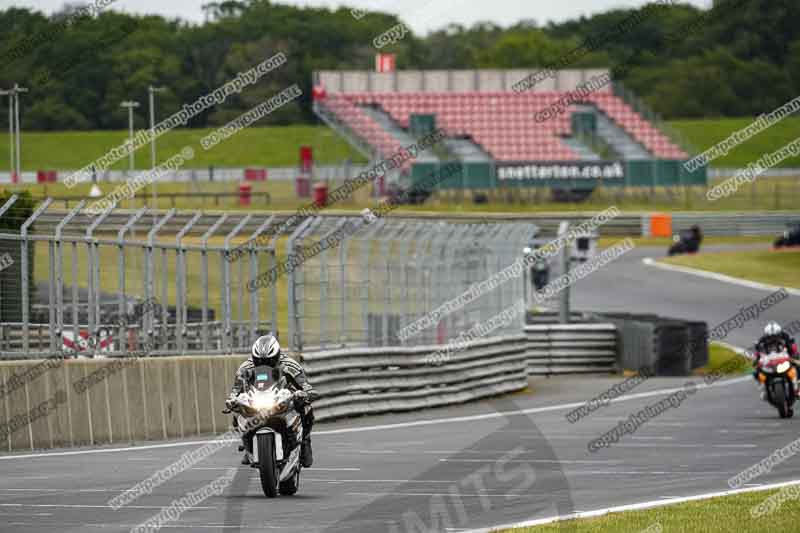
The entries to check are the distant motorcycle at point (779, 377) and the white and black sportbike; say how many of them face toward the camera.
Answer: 2

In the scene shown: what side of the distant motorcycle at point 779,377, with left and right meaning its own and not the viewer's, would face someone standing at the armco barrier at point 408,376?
right

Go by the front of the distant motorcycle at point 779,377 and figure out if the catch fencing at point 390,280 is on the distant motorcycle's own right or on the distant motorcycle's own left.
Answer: on the distant motorcycle's own right

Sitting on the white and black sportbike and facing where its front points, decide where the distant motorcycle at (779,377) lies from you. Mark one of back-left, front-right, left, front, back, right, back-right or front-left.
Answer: back-left

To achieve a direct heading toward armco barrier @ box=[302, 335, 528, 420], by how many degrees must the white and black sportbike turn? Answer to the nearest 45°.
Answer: approximately 180°

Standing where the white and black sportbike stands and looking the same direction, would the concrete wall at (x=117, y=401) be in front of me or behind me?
behind

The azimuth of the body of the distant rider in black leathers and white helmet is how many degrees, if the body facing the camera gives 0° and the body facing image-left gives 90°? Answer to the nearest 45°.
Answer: approximately 0°

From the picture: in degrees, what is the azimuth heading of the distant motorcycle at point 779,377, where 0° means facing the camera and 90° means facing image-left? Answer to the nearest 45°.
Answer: approximately 0°
